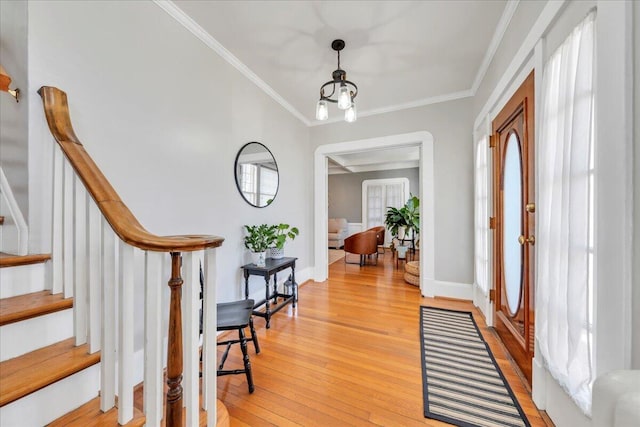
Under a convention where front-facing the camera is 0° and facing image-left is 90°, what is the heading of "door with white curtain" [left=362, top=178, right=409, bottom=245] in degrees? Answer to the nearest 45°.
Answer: approximately 0°

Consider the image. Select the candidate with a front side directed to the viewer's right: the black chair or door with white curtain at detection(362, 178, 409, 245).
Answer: the black chair

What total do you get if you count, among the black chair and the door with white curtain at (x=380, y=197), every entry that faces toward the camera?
1

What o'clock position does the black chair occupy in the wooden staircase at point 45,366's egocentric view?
The black chair is roughly at 10 o'clock from the wooden staircase.

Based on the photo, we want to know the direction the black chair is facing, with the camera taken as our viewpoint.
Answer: facing to the right of the viewer

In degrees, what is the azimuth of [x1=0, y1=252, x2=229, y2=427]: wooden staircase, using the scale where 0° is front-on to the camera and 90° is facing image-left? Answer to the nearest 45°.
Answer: approximately 315°

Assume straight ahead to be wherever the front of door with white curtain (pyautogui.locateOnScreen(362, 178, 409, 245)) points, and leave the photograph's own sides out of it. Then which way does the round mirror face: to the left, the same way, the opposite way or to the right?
to the left

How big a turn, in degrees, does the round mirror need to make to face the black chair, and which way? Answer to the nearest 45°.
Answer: approximately 45° to its right

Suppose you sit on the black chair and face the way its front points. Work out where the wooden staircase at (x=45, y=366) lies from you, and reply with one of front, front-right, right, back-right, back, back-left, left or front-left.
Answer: back-right

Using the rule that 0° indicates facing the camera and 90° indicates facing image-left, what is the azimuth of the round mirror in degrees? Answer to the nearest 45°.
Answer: approximately 315°

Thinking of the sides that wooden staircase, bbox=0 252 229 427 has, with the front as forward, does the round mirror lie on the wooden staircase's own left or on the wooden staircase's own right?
on the wooden staircase's own left
